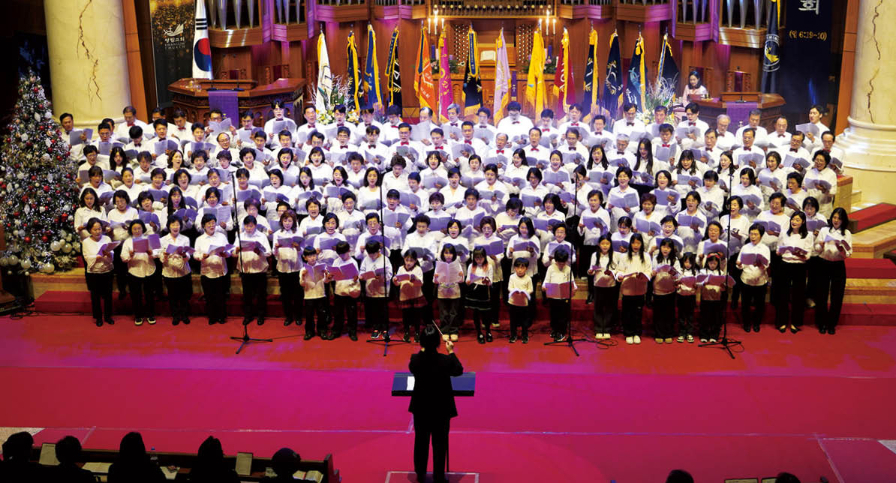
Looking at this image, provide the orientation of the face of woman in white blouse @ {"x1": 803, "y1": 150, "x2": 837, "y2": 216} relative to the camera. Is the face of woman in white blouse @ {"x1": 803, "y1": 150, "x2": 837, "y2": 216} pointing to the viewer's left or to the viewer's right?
to the viewer's left

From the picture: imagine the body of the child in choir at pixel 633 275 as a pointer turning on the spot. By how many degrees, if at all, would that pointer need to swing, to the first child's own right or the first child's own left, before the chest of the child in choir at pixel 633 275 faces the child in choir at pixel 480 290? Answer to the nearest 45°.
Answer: approximately 90° to the first child's own right

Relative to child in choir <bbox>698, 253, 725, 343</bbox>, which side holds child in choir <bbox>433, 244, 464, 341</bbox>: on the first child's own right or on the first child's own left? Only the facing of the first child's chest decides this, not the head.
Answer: on the first child's own right

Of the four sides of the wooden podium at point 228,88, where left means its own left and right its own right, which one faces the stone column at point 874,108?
left

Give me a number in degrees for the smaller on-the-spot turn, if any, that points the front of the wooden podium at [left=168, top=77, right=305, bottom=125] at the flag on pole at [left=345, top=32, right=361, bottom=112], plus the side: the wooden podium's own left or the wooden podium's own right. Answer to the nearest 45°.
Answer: approximately 135° to the wooden podium's own left

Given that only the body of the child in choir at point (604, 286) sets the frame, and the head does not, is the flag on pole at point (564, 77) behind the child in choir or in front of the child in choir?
behind

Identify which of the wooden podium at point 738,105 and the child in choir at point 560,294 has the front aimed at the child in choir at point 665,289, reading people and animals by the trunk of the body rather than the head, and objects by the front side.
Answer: the wooden podium

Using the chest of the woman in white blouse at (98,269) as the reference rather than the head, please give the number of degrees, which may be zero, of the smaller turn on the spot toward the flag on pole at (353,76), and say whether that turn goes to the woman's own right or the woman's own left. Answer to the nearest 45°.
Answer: approximately 90° to the woman's own left
